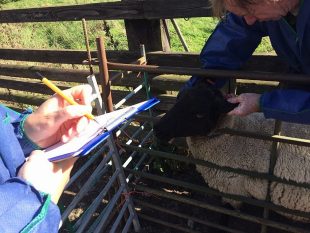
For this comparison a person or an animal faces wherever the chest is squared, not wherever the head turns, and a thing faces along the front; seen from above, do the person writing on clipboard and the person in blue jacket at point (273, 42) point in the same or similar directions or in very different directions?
very different directions

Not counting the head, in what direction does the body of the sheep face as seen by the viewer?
to the viewer's left

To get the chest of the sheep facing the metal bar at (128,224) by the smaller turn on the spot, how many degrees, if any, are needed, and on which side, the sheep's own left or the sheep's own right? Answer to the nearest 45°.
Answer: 0° — it already faces it

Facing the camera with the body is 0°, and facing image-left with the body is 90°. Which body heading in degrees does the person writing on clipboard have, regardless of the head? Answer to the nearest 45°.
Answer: approximately 270°

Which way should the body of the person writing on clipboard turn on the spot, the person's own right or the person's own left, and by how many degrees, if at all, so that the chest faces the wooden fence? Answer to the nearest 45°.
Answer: approximately 45° to the person's own left

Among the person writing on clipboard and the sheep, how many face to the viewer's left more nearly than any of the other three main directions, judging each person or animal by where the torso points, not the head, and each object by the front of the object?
1

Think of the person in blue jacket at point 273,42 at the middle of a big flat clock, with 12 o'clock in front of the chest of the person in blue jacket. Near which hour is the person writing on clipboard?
The person writing on clipboard is roughly at 12 o'clock from the person in blue jacket.
